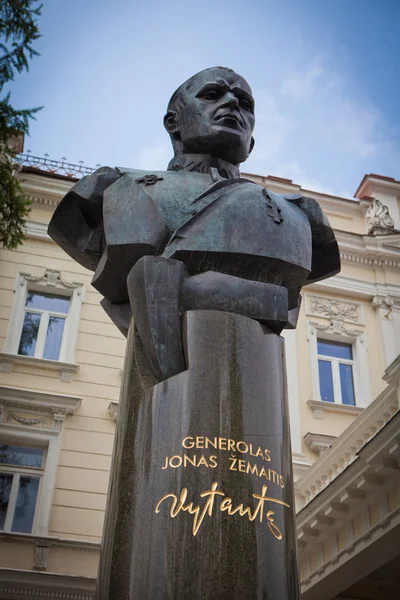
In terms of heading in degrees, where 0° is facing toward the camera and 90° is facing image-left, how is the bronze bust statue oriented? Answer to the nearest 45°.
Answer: approximately 315°
